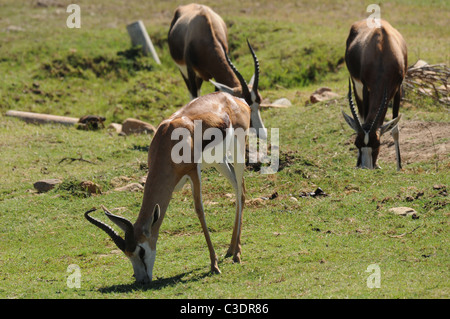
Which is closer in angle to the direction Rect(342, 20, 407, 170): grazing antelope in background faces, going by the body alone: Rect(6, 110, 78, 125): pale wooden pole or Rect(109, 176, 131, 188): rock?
the rock

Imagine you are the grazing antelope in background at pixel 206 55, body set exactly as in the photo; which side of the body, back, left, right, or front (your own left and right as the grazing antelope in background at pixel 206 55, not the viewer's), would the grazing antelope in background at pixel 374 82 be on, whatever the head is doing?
front

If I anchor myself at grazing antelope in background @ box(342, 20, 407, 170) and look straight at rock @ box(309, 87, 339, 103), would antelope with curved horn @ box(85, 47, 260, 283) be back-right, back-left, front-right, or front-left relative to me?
back-left

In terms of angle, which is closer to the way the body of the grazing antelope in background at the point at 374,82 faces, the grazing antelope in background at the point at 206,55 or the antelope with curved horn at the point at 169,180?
the antelope with curved horn

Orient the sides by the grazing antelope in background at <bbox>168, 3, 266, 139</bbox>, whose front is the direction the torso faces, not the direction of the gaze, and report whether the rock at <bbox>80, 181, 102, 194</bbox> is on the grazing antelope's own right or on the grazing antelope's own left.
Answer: on the grazing antelope's own right

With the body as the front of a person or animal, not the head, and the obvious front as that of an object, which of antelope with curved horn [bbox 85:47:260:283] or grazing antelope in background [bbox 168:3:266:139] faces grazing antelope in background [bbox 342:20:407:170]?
grazing antelope in background [bbox 168:3:266:139]

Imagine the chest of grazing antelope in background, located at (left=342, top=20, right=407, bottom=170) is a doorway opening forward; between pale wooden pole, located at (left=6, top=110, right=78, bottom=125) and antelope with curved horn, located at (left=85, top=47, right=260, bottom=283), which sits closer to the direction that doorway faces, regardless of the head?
the antelope with curved horn

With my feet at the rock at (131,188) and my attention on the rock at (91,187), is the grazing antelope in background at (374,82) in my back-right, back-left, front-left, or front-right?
back-right

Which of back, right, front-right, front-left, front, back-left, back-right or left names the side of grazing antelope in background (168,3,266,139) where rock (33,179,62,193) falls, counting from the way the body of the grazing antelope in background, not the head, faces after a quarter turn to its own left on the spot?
back

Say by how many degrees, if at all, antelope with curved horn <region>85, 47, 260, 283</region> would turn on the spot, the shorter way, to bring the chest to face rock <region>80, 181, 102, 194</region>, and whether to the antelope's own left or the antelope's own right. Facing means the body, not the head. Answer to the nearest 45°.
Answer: approximately 135° to the antelope's own right

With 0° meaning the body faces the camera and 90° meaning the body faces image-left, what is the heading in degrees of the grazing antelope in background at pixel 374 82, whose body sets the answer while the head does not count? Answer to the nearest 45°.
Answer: approximately 0°

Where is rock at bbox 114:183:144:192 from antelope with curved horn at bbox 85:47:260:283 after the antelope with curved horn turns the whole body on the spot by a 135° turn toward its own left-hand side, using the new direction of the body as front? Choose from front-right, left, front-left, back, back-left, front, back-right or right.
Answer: left

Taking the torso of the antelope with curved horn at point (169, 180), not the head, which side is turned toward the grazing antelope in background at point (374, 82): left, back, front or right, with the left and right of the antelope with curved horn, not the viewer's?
back

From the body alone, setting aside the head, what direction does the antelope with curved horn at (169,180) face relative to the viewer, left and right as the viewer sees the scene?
facing the viewer and to the left of the viewer

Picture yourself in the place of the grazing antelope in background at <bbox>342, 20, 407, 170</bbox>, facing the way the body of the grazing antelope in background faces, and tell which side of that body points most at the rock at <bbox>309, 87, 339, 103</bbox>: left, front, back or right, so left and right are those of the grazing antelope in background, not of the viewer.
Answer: back

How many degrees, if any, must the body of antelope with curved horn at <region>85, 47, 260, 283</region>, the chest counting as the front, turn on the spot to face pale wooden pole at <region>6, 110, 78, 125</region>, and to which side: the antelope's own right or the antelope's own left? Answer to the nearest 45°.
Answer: approximately 135° to the antelope's own right

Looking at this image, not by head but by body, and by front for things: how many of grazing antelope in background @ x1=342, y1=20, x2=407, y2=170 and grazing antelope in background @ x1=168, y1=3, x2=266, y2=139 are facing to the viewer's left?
0
